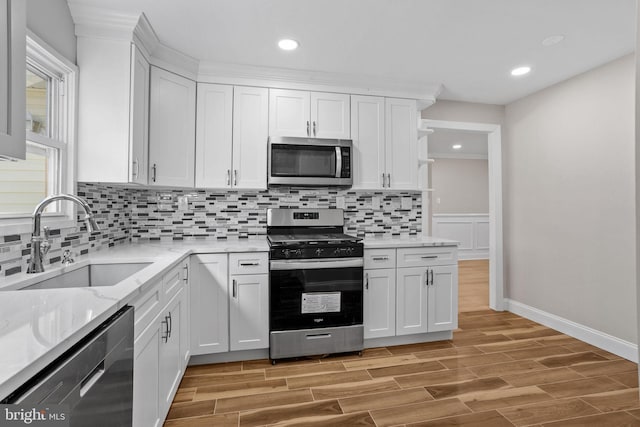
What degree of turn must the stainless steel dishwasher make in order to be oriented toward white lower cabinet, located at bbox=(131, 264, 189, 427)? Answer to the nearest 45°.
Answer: approximately 90° to its left

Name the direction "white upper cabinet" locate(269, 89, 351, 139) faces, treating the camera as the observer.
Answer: facing the viewer

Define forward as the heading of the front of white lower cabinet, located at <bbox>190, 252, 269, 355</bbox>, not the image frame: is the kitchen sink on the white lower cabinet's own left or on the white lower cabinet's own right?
on the white lower cabinet's own right

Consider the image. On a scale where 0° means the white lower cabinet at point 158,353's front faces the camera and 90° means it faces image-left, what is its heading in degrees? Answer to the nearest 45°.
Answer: approximately 315°

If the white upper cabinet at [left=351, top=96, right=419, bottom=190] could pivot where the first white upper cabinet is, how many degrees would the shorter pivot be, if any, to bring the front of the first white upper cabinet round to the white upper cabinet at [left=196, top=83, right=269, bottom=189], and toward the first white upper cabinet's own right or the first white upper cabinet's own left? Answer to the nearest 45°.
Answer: approximately 45° to the first white upper cabinet's own right

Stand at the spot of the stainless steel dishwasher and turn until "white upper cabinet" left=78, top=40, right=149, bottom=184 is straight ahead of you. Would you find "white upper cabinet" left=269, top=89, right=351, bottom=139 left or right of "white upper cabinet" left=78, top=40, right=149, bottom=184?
right

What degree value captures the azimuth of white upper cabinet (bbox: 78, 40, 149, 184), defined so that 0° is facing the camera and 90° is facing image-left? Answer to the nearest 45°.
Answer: approximately 270°

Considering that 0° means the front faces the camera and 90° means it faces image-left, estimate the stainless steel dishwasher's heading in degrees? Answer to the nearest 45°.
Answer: approximately 315°

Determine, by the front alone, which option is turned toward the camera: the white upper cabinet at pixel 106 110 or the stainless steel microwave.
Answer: the stainless steel microwave

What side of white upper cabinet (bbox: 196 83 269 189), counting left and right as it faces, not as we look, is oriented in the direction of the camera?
front

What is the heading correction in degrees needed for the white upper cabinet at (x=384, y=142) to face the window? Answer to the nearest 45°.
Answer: approximately 45° to its right

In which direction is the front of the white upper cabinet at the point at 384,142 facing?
toward the camera

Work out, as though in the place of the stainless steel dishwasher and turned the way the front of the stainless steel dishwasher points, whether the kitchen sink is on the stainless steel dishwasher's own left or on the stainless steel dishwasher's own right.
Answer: on the stainless steel dishwasher's own left

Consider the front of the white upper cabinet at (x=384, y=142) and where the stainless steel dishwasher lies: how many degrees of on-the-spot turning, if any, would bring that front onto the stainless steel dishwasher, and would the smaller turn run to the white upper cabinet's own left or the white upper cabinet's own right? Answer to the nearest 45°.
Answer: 0° — it already faces it

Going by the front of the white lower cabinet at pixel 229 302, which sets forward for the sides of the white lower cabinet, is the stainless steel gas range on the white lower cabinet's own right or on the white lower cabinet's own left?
on the white lower cabinet's own left
